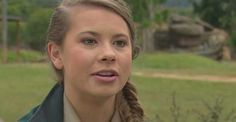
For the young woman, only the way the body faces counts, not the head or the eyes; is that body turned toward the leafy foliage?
no

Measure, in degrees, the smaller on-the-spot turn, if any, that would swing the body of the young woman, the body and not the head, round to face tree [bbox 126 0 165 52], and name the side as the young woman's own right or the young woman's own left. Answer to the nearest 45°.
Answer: approximately 135° to the young woman's own left

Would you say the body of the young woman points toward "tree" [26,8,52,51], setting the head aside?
no

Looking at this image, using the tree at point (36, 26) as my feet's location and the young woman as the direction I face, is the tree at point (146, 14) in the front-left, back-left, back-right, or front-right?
front-left

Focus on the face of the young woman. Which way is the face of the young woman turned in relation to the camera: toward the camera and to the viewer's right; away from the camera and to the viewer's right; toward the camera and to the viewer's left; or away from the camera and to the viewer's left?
toward the camera and to the viewer's right
